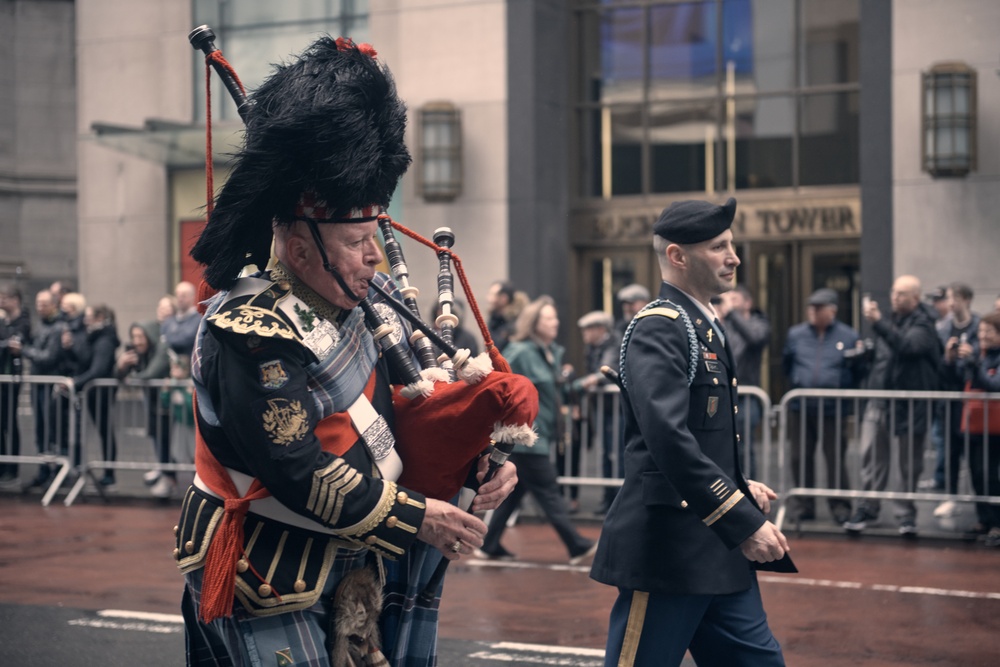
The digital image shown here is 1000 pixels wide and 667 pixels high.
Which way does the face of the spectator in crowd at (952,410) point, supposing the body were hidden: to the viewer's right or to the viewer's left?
to the viewer's left

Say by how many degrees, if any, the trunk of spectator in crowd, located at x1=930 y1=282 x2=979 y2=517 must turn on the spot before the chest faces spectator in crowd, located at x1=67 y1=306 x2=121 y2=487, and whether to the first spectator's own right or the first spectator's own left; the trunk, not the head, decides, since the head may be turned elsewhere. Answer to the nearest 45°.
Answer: approximately 45° to the first spectator's own right

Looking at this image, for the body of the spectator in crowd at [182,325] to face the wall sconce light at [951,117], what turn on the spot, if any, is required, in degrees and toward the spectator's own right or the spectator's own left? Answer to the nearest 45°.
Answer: approximately 135° to the spectator's own left

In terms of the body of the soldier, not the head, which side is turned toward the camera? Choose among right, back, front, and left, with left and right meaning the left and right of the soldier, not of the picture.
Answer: right

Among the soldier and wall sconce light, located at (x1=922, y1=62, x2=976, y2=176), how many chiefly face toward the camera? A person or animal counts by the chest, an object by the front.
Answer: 1

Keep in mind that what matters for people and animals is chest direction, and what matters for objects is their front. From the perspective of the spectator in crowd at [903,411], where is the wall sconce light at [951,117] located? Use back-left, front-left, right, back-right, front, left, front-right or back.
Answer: back-right
